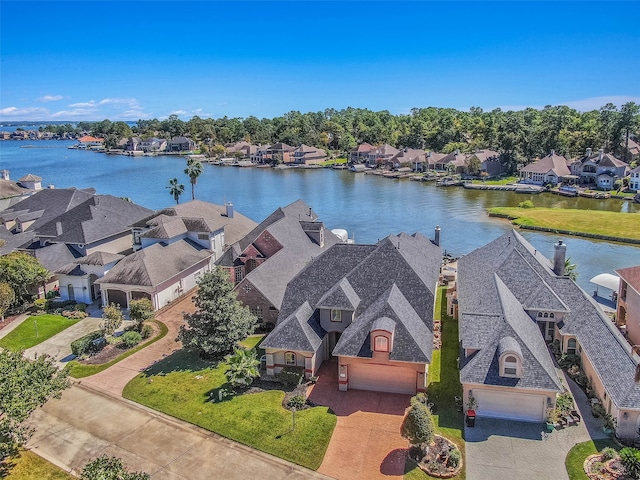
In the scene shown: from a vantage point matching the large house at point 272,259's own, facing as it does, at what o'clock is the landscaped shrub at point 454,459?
The landscaped shrub is roughly at 10 o'clock from the large house.

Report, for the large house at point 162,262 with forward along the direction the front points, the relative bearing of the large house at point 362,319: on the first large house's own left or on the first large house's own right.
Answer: on the first large house's own left

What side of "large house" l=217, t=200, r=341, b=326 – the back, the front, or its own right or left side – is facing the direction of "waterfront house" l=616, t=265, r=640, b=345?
left

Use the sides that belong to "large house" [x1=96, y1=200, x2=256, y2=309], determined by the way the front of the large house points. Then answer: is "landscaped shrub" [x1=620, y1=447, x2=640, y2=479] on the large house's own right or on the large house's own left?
on the large house's own left

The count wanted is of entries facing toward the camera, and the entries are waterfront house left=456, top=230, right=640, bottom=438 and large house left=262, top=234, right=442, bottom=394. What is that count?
2

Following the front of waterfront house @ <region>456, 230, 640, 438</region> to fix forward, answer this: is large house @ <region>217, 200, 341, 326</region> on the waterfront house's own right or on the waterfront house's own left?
on the waterfront house's own right

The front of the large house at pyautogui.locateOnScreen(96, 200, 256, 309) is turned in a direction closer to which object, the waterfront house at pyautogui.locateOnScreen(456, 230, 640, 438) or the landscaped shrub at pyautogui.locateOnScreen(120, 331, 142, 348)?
the landscaped shrub

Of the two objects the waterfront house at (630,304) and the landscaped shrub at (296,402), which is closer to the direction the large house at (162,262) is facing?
the landscaped shrub

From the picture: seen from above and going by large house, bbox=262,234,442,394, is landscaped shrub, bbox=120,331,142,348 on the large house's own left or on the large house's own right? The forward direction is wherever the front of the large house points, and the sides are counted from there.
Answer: on the large house's own right

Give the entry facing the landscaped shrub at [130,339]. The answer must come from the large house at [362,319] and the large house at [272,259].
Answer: the large house at [272,259]
